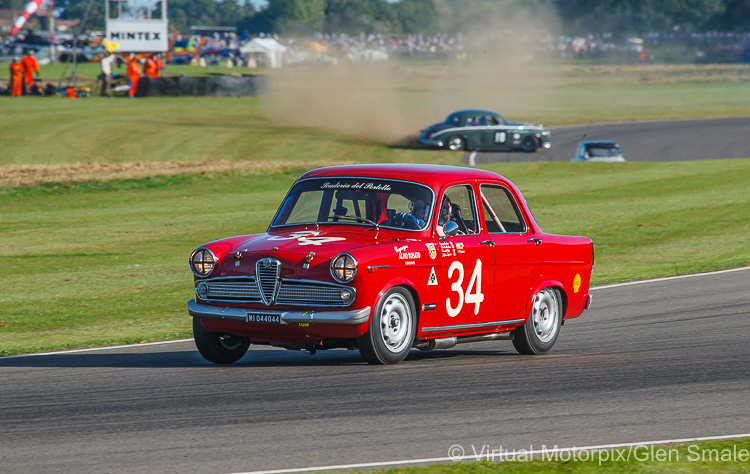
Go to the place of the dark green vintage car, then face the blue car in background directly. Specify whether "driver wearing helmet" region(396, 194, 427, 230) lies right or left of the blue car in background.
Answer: right

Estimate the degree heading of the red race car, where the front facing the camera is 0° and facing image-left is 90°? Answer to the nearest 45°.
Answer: approximately 45°

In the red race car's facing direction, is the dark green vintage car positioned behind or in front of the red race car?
behind
